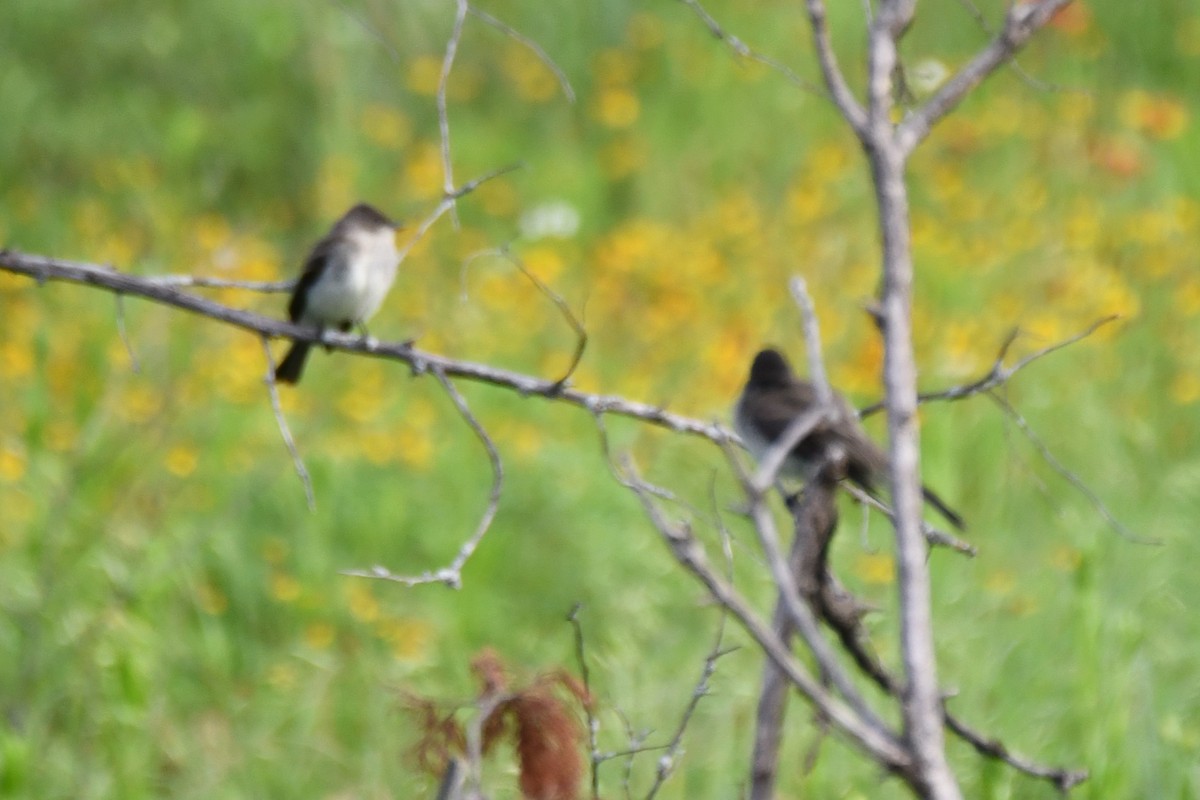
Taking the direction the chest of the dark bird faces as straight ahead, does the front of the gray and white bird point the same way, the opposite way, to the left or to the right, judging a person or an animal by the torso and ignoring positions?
the opposite way

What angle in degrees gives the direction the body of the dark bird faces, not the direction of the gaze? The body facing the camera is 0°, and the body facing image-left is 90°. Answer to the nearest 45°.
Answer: approximately 90°
